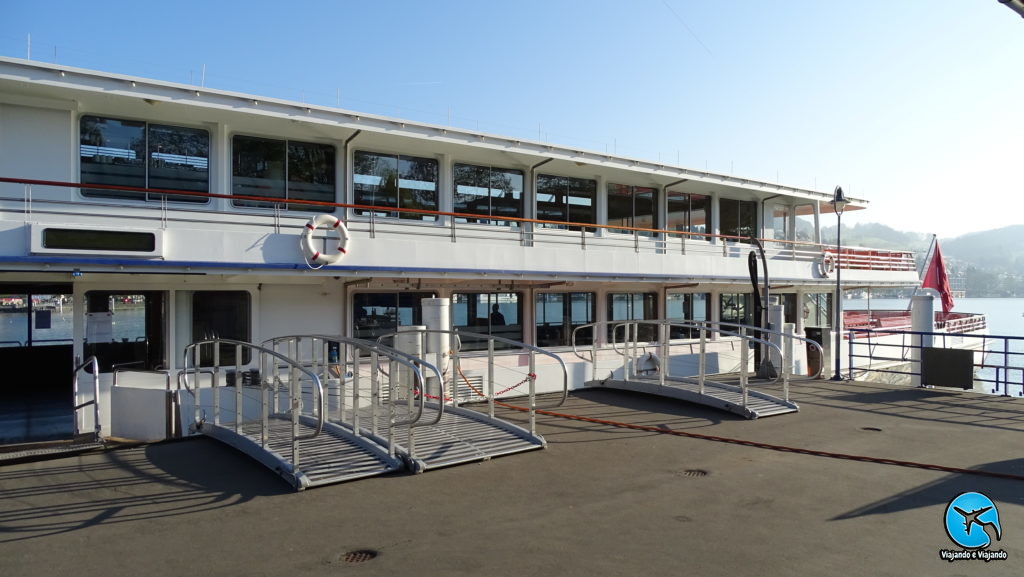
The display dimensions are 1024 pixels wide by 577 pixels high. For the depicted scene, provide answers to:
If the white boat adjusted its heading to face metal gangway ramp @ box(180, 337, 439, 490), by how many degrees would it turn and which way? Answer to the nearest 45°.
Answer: approximately 45° to its left

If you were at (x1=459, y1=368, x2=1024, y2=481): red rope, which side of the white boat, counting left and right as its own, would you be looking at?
left

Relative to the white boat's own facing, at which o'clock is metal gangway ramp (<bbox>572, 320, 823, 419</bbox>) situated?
The metal gangway ramp is roughly at 7 o'clock from the white boat.

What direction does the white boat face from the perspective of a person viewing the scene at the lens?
facing the viewer and to the left of the viewer

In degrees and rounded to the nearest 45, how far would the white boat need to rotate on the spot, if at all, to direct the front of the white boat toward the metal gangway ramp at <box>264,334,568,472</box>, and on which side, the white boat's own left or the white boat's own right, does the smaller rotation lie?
approximately 90° to the white boat's own left

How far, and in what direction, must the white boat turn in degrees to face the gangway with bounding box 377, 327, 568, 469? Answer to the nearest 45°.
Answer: approximately 90° to its left
